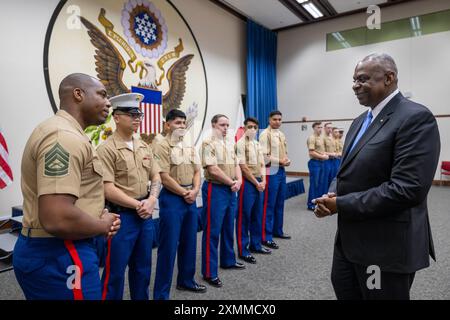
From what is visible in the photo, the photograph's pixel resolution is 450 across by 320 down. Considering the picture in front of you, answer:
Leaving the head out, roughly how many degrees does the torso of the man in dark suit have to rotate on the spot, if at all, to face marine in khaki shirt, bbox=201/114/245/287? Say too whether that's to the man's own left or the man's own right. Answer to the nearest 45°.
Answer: approximately 45° to the man's own right

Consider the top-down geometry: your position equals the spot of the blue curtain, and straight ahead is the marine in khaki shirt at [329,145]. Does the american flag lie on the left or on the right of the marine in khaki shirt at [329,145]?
right

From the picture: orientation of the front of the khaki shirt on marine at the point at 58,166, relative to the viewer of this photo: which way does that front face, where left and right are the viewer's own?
facing to the right of the viewer

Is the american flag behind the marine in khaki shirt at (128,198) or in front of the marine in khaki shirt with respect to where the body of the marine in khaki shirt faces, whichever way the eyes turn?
behind

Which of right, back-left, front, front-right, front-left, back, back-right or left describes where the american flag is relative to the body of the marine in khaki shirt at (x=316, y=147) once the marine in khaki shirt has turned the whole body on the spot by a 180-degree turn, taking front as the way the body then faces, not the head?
left

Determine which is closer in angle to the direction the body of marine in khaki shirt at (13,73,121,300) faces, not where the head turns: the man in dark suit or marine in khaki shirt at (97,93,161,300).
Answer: the man in dark suit

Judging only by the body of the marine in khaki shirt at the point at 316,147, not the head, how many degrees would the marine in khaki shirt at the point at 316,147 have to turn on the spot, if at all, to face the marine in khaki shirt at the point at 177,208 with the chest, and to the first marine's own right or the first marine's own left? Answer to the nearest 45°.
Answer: approximately 45° to the first marine's own right

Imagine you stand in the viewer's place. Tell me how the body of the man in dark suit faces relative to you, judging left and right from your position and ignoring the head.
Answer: facing to the left of the viewer

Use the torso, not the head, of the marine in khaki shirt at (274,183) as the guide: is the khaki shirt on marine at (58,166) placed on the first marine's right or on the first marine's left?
on the first marine's right

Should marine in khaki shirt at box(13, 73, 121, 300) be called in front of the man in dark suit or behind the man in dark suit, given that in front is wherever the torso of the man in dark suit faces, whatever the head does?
in front

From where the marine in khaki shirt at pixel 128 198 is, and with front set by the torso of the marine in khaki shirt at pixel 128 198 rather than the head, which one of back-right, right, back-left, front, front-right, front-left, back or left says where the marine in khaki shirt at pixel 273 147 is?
left
